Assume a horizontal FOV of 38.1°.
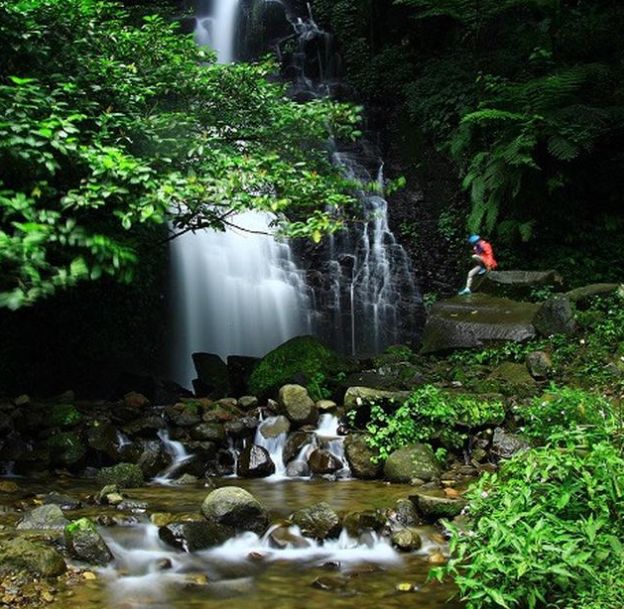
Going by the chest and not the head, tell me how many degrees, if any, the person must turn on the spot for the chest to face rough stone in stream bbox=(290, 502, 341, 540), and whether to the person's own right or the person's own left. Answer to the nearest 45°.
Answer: approximately 90° to the person's own left

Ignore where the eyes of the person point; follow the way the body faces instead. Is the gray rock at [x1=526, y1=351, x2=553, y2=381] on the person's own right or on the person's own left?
on the person's own left

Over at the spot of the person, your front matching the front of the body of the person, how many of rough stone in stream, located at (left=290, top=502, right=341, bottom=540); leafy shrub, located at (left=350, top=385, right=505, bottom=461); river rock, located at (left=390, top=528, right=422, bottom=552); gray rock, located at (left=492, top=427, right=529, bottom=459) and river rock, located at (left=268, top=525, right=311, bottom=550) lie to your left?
5

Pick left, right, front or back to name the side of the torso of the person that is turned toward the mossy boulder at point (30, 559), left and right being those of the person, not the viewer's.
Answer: left

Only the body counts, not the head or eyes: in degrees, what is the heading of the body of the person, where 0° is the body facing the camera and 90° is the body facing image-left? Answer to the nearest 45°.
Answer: approximately 90°

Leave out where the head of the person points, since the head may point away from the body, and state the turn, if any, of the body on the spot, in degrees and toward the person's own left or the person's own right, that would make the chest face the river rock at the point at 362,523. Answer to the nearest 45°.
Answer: approximately 90° to the person's own left

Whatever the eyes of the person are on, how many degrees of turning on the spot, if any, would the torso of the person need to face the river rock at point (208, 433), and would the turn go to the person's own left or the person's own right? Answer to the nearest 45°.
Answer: approximately 45° to the person's own left

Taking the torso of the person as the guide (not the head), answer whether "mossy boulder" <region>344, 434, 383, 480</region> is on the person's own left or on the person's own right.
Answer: on the person's own left

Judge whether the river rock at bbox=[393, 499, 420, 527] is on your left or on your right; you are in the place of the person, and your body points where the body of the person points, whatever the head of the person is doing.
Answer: on your left
